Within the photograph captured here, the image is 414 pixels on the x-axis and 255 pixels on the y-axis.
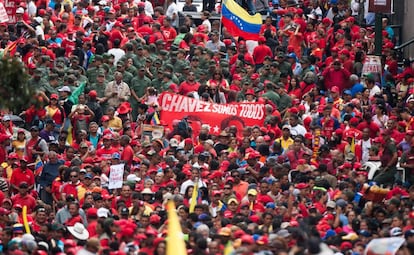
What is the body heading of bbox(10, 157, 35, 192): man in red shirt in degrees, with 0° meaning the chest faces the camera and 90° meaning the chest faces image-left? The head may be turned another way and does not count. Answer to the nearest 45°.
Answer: approximately 0°

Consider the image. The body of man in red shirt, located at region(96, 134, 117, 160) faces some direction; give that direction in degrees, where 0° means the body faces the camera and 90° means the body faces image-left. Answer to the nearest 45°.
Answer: approximately 0°

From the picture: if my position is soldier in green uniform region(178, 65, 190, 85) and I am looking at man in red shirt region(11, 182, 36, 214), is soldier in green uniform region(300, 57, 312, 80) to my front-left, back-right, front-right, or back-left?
back-left

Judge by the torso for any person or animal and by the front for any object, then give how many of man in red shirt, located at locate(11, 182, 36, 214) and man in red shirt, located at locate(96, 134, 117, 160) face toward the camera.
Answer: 2
